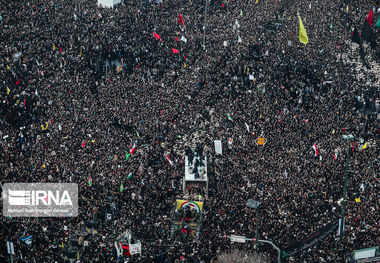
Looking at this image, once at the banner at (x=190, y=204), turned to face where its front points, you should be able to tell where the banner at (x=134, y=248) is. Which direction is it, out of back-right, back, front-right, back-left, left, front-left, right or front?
front-right

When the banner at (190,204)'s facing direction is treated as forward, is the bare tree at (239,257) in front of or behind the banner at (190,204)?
in front

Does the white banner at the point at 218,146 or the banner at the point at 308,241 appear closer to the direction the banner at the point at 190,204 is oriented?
the banner

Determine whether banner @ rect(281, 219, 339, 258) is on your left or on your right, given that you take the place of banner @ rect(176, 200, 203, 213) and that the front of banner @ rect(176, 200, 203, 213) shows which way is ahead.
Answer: on your left

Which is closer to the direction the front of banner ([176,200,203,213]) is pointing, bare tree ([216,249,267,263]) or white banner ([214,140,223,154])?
the bare tree

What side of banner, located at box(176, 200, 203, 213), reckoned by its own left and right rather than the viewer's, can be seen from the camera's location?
front

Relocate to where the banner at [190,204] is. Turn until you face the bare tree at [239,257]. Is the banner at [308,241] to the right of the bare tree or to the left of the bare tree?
left

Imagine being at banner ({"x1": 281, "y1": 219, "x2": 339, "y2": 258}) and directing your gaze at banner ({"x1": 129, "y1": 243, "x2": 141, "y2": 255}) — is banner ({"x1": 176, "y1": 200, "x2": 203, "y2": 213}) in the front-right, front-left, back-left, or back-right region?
front-right

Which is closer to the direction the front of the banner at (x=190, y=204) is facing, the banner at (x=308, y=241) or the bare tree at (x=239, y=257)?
the bare tree

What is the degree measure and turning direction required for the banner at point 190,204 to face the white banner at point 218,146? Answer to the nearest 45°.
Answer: approximately 180°

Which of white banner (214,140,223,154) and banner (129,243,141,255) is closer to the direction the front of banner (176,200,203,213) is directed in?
the banner

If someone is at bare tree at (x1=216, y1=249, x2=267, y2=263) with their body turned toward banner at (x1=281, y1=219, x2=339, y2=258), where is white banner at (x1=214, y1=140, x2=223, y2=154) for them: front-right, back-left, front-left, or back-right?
front-left

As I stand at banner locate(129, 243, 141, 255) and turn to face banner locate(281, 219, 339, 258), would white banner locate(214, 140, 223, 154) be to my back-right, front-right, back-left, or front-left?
front-left

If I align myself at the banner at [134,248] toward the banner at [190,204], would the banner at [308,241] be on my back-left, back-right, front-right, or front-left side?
front-right
